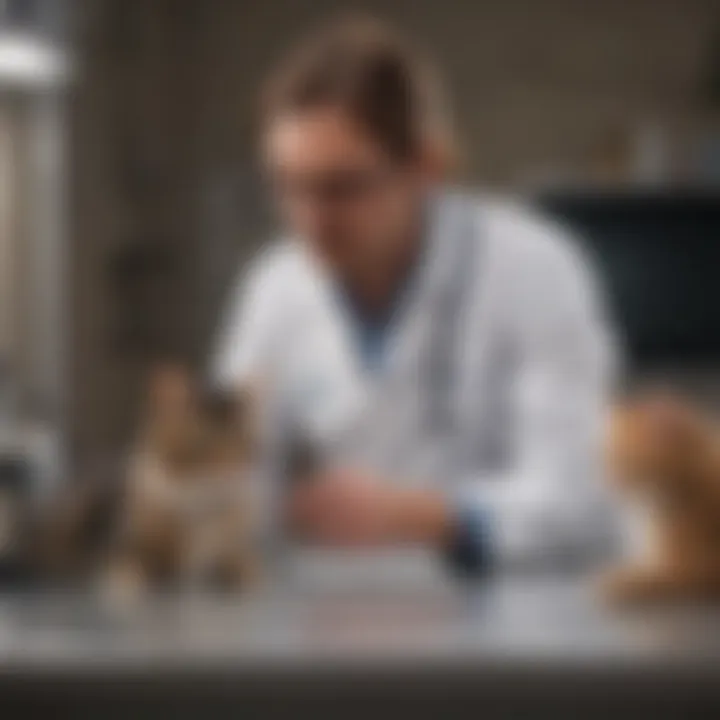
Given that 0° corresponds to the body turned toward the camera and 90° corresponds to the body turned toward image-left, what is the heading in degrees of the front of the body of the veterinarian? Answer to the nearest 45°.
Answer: approximately 45°

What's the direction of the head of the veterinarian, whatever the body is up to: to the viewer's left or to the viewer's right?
to the viewer's left
